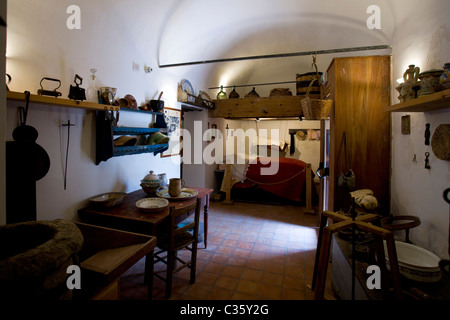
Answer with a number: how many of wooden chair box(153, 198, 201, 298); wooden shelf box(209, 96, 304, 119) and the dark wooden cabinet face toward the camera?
1

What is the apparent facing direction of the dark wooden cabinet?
to the viewer's left

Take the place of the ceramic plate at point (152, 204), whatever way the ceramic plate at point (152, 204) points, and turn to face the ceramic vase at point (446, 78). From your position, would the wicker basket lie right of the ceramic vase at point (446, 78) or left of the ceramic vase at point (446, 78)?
left

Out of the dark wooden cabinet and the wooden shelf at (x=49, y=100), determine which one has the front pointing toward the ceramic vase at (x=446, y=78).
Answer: the wooden shelf

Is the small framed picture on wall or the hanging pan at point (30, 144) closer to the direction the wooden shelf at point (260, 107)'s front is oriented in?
the hanging pan

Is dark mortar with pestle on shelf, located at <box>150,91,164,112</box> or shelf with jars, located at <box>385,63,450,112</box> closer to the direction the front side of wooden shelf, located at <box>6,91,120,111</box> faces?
the shelf with jars

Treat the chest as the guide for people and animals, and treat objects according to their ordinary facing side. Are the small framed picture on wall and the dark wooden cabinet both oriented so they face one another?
yes

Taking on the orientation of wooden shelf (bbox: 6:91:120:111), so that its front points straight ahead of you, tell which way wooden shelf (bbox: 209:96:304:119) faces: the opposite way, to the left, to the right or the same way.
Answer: to the right

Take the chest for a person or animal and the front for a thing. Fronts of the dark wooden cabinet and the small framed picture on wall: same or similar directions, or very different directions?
very different directions

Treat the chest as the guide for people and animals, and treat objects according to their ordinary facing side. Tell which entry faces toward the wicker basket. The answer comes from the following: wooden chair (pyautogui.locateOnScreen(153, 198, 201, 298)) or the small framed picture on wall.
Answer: the small framed picture on wall

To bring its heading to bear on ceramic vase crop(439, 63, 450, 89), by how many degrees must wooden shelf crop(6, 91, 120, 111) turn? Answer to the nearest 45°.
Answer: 0° — it already faces it
